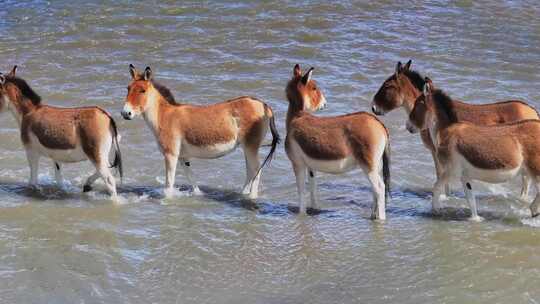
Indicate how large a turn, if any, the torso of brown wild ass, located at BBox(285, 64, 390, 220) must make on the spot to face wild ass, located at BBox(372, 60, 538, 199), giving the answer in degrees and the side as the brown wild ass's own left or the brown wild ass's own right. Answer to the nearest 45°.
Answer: approximately 135° to the brown wild ass's own right

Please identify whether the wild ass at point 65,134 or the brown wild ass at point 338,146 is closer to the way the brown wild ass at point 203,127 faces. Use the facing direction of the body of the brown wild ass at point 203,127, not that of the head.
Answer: the wild ass

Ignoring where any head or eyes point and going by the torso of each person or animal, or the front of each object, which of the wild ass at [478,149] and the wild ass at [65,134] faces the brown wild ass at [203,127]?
the wild ass at [478,149]

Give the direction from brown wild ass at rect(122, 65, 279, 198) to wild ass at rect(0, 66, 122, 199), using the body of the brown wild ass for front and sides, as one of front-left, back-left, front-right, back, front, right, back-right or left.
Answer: front

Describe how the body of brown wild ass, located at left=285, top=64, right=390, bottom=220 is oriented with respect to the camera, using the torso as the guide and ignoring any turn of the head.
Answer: to the viewer's left

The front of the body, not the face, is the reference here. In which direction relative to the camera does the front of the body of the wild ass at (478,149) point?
to the viewer's left

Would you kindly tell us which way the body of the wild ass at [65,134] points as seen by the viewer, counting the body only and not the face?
to the viewer's left

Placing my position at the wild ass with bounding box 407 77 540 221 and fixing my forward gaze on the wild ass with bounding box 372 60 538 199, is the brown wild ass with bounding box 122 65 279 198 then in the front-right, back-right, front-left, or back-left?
front-left

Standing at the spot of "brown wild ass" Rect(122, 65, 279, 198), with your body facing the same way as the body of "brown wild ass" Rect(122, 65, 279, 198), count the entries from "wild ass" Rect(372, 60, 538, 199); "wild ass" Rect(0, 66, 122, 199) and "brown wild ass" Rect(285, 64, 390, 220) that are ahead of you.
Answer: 1

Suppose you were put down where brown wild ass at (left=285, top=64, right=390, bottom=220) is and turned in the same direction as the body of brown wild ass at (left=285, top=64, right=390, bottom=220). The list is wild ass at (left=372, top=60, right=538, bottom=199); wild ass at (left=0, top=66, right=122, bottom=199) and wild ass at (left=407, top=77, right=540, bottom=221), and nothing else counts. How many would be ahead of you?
1

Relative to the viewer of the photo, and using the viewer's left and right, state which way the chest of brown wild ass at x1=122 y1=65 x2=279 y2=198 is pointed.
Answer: facing to the left of the viewer

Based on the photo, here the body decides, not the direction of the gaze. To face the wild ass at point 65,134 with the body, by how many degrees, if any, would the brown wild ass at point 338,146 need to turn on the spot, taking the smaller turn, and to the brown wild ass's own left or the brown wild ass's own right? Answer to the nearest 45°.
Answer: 0° — it already faces it

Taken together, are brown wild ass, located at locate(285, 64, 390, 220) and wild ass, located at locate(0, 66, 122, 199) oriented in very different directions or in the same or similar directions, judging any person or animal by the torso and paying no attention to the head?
same or similar directions

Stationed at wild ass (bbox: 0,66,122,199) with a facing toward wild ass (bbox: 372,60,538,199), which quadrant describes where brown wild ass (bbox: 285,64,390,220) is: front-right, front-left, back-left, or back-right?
front-right

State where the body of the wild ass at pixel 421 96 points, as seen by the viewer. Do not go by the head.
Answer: to the viewer's left

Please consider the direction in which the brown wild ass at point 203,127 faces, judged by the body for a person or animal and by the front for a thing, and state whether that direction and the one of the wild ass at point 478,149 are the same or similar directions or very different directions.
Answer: same or similar directions

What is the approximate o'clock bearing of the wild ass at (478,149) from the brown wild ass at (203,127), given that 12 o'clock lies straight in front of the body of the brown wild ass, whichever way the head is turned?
The wild ass is roughly at 7 o'clock from the brown wild ass.
